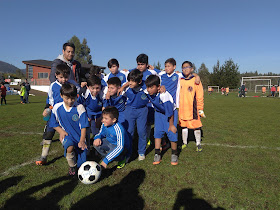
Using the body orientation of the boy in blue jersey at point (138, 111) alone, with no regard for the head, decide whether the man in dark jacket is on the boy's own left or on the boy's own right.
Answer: on the boy's own right

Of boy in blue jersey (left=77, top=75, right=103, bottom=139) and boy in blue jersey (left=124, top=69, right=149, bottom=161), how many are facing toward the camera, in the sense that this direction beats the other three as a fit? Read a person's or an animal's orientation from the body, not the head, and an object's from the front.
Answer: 2

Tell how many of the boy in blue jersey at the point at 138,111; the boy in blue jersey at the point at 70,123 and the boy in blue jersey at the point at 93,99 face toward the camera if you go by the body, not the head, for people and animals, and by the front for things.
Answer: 3

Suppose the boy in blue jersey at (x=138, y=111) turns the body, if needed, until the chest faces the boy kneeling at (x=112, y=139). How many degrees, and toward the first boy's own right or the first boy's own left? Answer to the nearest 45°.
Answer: approximately 45° to the first boy's own right

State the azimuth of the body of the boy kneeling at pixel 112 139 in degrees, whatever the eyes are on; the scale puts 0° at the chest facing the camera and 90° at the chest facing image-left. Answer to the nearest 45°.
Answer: approximately 45°

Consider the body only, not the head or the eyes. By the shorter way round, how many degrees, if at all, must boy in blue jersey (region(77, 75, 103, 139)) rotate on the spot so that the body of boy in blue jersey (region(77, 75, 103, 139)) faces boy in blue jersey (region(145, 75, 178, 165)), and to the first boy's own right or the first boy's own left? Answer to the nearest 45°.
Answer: approximately 45° to the first boy's own left

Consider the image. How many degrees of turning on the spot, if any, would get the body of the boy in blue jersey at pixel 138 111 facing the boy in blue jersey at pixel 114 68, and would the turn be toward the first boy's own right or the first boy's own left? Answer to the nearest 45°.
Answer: approximately 135° to the first boy's own right

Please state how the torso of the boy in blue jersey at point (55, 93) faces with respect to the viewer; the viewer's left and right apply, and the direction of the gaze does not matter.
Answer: facing the viewer and to the right of the viewer

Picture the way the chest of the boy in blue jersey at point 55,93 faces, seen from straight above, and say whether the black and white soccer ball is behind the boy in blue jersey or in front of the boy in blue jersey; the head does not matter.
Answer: in front
